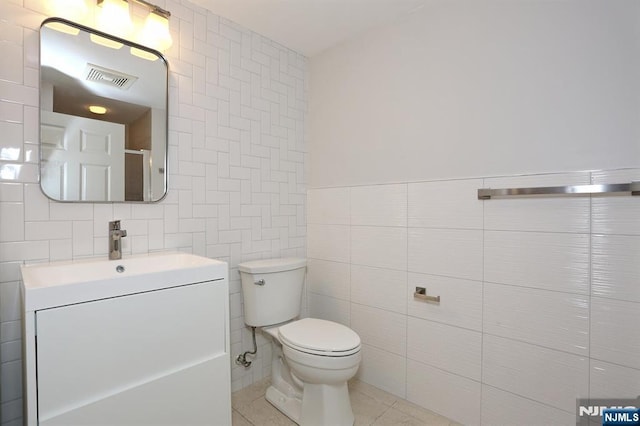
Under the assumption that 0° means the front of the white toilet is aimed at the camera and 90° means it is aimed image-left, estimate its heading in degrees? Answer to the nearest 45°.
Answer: approximately 315°

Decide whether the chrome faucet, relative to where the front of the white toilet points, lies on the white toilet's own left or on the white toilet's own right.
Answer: on the white toilet's own right

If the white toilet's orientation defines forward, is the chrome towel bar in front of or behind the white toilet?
in front

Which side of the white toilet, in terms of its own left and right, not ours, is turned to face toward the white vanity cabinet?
right
